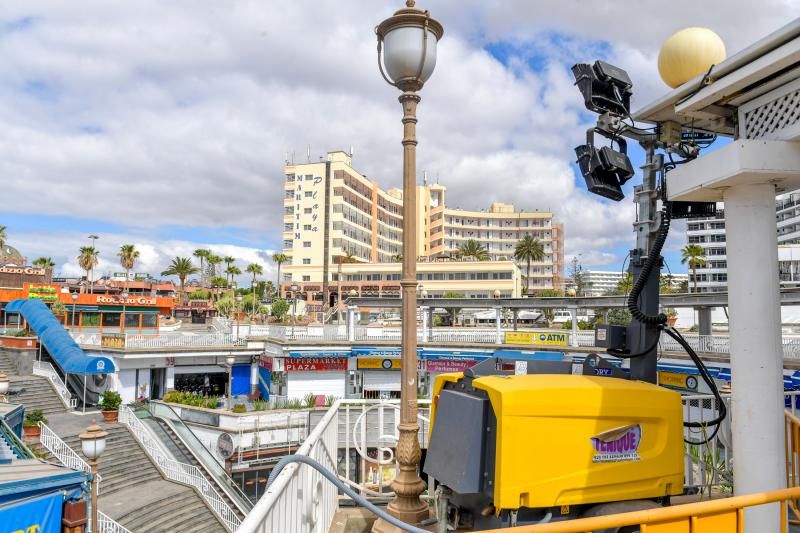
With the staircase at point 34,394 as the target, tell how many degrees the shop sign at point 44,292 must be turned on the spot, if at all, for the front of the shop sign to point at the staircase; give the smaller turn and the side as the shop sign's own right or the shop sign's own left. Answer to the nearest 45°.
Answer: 0° — it already faces it

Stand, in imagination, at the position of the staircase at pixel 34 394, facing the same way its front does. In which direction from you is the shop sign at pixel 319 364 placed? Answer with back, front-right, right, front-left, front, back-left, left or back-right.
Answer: front-left

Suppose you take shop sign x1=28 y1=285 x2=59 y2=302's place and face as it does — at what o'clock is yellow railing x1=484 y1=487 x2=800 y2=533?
The yellow railing is roughly at 12 o'clock from the shop sign.

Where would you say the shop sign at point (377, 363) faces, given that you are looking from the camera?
facing the viewer

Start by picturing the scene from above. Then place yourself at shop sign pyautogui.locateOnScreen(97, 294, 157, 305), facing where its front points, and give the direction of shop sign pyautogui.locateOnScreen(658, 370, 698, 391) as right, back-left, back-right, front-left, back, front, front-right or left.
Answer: front-left

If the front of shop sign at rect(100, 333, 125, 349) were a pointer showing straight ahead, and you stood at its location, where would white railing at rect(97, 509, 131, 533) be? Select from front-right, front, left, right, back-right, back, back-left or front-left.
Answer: front

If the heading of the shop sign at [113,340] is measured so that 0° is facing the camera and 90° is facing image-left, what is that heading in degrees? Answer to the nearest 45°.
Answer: approximately 0°

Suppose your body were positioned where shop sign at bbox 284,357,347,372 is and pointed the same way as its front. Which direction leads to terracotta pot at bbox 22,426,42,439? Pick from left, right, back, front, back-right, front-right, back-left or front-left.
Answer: front-right

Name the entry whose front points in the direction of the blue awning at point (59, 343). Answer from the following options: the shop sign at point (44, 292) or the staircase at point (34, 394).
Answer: the shop sign

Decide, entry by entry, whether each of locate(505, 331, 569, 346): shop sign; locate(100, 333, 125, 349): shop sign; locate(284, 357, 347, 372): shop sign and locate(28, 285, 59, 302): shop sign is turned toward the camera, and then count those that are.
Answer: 4

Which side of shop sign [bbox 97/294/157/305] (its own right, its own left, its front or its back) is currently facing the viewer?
front

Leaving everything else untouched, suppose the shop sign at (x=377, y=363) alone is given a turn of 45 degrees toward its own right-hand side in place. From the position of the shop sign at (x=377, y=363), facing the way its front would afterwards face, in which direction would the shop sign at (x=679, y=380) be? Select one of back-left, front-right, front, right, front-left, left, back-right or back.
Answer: left

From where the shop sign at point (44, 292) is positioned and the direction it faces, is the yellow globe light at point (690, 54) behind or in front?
in front

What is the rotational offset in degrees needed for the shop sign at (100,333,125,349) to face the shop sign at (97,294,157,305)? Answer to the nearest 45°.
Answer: approximately 180°

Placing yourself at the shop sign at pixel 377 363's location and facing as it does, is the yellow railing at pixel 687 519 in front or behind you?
in front

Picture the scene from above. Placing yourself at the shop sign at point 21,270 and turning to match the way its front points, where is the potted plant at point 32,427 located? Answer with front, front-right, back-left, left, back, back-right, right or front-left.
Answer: front

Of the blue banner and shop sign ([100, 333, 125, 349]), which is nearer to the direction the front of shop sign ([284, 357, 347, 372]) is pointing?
the blue banner

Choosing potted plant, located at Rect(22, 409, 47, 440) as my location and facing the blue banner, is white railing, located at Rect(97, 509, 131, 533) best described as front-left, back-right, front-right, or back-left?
front-left
